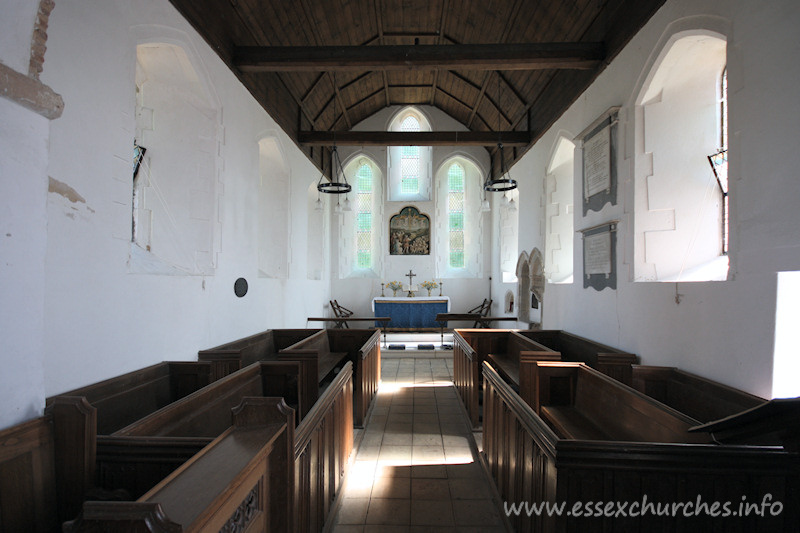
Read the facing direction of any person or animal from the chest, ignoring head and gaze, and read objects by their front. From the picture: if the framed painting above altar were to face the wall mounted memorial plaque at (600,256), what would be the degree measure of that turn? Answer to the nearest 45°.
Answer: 0° — it already faces it

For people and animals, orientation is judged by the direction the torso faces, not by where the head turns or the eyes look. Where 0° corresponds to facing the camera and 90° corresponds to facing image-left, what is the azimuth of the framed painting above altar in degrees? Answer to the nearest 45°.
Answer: approximately 0°

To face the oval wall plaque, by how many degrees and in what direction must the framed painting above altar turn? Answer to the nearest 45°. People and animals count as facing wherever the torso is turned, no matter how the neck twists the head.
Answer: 0° — it already faces it

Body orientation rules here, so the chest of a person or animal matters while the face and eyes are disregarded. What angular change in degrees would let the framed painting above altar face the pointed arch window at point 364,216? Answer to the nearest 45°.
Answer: approximately 90° to its right
